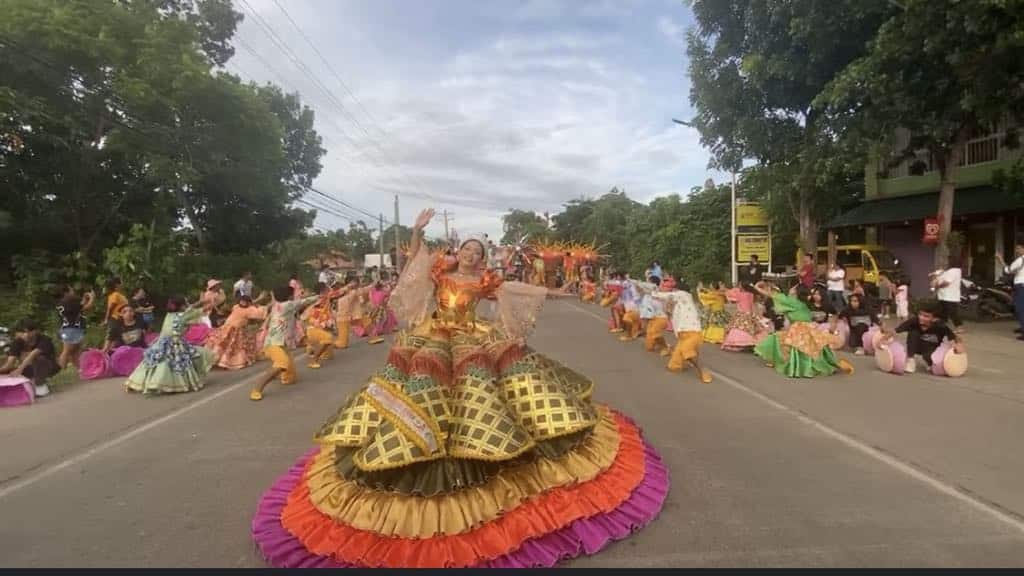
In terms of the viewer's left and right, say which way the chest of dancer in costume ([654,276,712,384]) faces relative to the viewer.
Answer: facing to the left of the viewer

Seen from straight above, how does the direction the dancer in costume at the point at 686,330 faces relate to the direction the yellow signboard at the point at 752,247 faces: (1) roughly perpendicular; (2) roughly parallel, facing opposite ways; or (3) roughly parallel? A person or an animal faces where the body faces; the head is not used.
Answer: roughly perpendicular

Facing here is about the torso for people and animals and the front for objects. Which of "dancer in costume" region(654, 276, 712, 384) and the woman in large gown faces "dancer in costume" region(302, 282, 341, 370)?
"dancer in costume" region(654, 276, 712, 384)

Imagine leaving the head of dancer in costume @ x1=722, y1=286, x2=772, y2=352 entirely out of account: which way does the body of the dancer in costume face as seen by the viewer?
to the viewer's left

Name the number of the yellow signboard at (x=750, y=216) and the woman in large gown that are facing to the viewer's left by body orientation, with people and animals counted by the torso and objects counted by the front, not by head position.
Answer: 0

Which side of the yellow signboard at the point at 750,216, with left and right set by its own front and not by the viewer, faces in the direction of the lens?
front

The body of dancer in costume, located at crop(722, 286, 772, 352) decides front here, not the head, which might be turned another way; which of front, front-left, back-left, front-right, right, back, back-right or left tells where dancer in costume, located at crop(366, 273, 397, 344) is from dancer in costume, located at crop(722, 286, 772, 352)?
front

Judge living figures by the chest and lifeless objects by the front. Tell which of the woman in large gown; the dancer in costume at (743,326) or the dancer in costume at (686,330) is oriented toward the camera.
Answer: the woman in large gown

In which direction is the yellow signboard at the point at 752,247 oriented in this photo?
toward the camera
